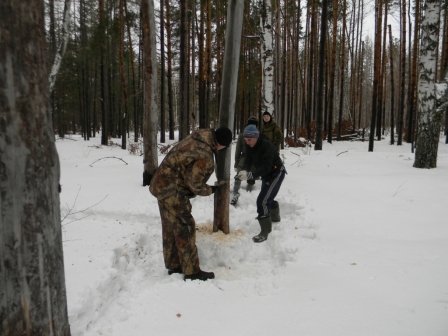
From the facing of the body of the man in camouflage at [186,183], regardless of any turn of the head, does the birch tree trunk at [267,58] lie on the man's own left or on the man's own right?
on the man's own left

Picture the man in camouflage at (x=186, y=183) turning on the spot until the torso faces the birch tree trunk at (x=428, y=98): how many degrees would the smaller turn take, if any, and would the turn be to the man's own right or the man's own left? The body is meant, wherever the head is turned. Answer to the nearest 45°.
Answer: approximately 45° to the man's own left

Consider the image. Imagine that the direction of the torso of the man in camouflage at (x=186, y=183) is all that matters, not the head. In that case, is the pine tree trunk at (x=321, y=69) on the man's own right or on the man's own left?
on the man's own left

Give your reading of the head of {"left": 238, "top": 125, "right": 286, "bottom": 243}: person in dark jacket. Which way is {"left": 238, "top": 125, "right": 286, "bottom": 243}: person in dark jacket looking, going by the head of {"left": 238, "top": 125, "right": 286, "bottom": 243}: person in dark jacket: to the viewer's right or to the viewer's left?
to the viewer's left

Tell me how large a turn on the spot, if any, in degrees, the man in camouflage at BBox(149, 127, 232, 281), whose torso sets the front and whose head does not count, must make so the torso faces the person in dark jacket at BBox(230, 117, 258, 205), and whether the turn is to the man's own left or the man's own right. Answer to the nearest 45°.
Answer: approximately 90° to the man's own left

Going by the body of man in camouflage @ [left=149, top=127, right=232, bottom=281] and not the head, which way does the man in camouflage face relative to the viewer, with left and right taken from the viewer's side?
facing to the right of the viewer

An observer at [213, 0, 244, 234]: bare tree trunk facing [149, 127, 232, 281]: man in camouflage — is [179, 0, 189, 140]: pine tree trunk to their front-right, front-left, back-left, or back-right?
back-right

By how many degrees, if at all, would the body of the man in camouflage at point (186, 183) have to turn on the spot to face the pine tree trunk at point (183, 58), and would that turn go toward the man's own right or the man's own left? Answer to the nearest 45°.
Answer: approximately 90° to the man's own left
